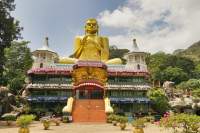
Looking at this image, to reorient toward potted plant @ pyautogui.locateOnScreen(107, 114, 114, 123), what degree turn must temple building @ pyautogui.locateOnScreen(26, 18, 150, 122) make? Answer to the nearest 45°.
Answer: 0° — it already faces it

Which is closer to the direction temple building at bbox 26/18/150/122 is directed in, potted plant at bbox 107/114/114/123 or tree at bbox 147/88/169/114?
the potted plant

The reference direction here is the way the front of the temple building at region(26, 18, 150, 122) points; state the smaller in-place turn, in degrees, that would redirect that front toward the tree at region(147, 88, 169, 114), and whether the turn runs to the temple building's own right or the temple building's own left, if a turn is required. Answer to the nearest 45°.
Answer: approximately 90° to the temple building's own left

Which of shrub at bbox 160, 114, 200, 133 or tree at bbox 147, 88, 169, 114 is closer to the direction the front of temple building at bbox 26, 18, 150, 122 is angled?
the shrub

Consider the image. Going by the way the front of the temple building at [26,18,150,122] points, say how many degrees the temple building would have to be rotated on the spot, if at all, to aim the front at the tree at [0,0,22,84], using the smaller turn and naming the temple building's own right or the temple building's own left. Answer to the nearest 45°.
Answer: approximately 45° to the temple building's own right

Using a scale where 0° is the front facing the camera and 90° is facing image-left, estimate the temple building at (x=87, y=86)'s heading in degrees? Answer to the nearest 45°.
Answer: approximately 0°
